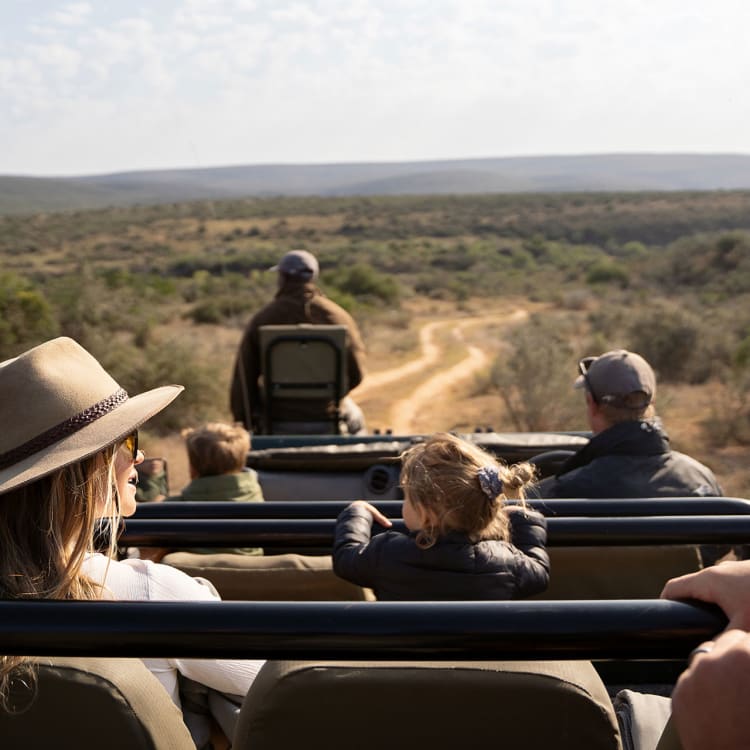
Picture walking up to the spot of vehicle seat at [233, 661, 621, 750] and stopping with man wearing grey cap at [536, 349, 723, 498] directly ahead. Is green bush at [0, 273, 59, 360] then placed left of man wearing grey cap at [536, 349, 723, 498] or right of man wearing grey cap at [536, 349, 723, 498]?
left

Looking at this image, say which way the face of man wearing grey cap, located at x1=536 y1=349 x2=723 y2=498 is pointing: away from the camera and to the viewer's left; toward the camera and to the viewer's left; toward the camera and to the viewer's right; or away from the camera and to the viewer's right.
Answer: away from the camera and to the viewer's left

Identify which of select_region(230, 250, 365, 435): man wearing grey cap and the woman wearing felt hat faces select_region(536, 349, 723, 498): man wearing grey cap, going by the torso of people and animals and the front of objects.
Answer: the woman wearing felt hat

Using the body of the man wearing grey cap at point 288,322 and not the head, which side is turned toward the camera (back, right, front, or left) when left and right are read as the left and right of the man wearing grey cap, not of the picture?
back

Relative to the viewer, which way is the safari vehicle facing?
away from the camera

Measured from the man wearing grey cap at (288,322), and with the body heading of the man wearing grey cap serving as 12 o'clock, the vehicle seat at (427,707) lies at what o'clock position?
The vehicle seat is roughly at 6 o'clock from the man wearing grey cap.

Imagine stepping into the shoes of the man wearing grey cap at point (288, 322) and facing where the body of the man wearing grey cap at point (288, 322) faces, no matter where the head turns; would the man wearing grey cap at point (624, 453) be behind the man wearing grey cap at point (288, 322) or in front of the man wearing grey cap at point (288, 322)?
behind

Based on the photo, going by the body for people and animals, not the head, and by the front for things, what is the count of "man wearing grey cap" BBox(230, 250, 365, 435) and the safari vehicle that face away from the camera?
2

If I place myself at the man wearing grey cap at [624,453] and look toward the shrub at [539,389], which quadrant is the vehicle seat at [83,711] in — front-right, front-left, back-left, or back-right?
back-left

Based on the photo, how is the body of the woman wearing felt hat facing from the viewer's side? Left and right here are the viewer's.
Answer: facing away from the viewer and to the right of the viewer

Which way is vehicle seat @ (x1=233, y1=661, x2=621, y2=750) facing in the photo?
away from the camera
